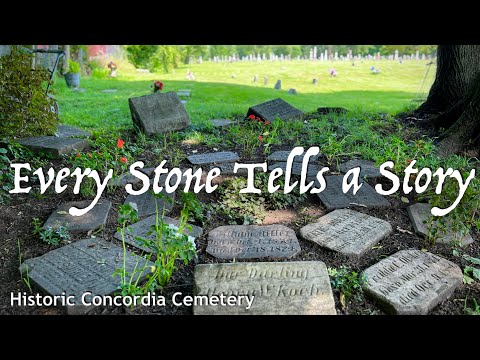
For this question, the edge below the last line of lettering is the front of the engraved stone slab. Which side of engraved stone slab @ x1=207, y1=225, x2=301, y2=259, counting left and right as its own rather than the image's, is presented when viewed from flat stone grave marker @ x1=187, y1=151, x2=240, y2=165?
back

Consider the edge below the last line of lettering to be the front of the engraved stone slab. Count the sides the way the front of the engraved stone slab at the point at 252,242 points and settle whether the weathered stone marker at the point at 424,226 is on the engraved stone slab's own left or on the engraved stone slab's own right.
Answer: on the engraved stone slab's own left

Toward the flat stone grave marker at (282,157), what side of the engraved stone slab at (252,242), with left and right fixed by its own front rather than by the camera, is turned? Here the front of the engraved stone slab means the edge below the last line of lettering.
back

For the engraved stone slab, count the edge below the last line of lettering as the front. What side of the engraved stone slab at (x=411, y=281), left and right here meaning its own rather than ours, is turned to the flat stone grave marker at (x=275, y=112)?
back

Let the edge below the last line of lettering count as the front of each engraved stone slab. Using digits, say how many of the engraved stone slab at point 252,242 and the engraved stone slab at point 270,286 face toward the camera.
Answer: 2

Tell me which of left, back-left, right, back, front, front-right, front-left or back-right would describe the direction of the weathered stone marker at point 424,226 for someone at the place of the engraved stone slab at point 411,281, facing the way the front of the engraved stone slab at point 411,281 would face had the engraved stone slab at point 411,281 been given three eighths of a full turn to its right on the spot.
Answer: right

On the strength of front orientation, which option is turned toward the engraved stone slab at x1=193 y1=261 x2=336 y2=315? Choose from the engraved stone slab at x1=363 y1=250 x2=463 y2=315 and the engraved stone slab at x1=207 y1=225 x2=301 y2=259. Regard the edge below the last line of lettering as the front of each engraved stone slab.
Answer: the engraved stone slab at x1=207 y1=225 x2=301 y2=259

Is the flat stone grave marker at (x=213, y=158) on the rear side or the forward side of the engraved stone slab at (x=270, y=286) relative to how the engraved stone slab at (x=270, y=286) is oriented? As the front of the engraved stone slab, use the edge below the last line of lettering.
on the rear side
